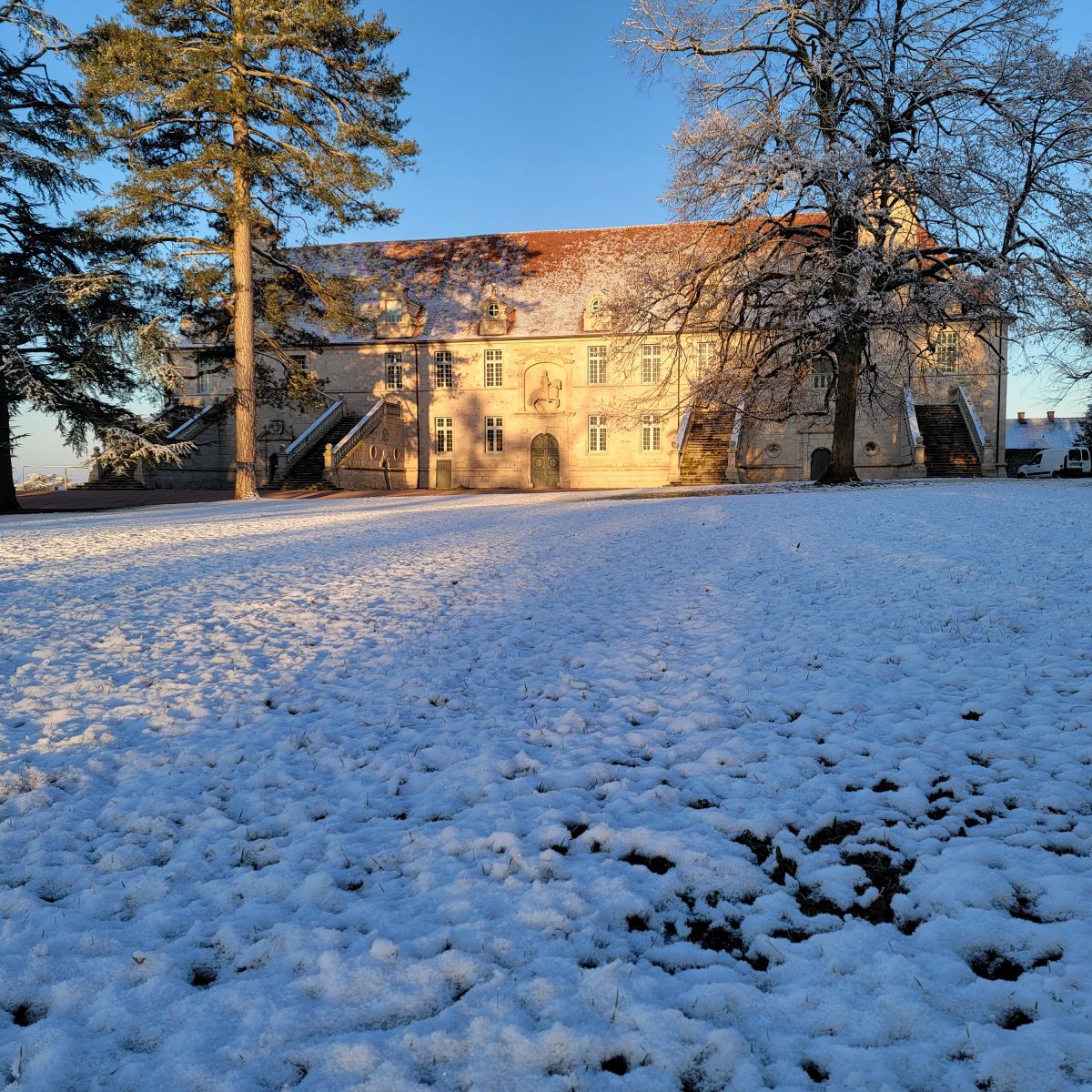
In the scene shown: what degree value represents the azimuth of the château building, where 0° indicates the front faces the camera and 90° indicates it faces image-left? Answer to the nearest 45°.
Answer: approximately 0°
